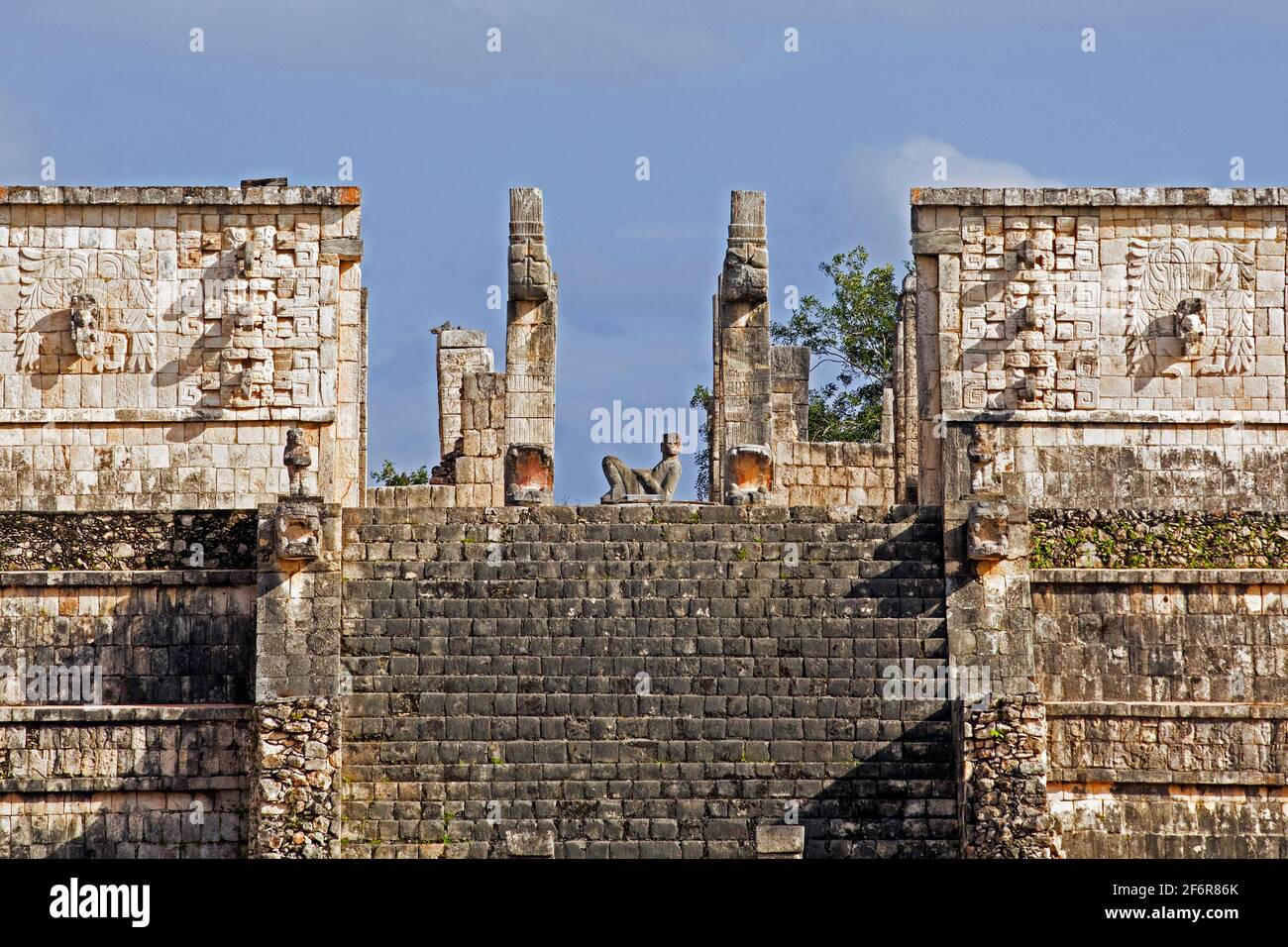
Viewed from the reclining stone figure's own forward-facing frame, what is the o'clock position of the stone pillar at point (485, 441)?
The stone pillar is roughly at 2 o'clock from the reclining stone figure.

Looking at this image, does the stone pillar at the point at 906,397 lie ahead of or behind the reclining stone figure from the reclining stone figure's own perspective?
behind

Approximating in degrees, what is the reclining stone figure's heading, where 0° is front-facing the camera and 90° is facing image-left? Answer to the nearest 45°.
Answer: approximately 90°

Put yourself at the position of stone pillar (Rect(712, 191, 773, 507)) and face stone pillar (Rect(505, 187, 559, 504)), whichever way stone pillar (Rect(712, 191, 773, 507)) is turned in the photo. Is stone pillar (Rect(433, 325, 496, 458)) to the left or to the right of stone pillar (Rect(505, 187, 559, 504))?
right

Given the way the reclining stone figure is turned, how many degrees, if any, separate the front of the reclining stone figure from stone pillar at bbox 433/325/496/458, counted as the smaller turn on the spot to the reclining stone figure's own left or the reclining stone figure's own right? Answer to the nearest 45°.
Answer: approximately 45° to the reclining stone figure's own right

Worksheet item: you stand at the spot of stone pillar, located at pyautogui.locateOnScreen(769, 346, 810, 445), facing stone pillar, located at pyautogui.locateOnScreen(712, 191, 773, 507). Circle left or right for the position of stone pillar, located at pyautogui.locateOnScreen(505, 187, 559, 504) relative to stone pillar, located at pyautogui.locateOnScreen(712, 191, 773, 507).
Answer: right
